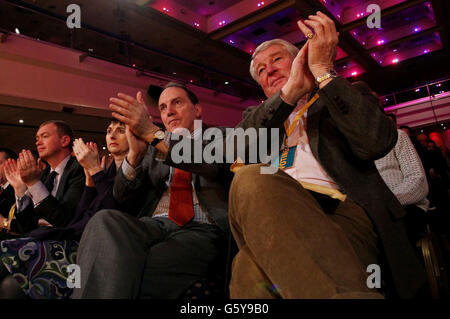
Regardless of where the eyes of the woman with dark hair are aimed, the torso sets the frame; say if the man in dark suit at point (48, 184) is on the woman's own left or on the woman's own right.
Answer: on the woman's own right

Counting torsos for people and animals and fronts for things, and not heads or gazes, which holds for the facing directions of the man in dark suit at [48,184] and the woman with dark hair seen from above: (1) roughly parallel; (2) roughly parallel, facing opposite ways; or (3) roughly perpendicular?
roughly parallel

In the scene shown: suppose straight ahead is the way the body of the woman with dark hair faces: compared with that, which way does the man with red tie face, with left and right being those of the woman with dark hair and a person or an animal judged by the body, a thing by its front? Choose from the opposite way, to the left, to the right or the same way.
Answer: the same way

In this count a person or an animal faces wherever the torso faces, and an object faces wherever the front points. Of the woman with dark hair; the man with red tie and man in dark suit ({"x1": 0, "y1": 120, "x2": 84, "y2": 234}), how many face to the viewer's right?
0

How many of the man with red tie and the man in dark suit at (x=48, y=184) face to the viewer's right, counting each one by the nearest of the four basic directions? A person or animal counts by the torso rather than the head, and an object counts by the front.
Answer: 0

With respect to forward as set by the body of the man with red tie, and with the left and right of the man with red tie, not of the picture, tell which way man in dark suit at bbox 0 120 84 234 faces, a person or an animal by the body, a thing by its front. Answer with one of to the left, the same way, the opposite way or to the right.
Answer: the same way

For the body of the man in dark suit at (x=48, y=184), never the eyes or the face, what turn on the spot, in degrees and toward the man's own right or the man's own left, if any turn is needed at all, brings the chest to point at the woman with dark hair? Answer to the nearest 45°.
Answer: approximately 45° to the man's own left

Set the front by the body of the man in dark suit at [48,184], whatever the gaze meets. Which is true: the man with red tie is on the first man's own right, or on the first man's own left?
on the first man's own left
